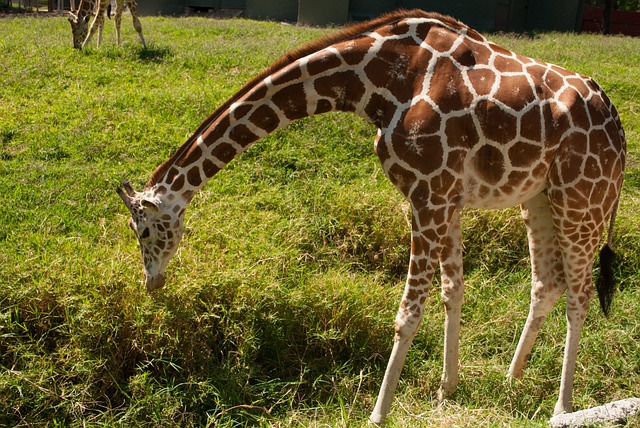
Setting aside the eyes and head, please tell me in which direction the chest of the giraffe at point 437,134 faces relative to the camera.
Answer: to the viewer's left

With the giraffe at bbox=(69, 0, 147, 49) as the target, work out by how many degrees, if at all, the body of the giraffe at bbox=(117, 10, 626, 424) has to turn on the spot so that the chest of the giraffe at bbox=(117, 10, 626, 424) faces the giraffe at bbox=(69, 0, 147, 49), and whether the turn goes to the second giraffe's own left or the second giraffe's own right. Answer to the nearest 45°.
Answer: approximately 45° to the second giraffe's own right
